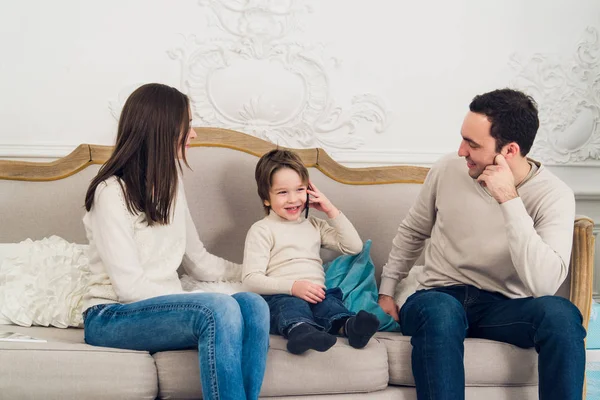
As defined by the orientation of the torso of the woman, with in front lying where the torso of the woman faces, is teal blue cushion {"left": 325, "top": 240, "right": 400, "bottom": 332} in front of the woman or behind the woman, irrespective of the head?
in front

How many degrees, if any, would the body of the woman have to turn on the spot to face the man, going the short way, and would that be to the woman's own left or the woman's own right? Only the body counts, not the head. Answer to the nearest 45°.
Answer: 0° — they already face them

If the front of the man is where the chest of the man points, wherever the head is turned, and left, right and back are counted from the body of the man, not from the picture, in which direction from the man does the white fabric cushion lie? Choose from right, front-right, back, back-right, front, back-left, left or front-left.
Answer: right

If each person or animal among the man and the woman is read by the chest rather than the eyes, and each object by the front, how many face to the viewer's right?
1

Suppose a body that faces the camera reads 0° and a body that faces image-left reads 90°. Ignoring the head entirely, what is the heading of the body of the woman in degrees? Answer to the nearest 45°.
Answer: approximately 270°

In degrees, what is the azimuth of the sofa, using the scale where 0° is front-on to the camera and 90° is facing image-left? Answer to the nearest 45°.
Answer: approximately 0°
